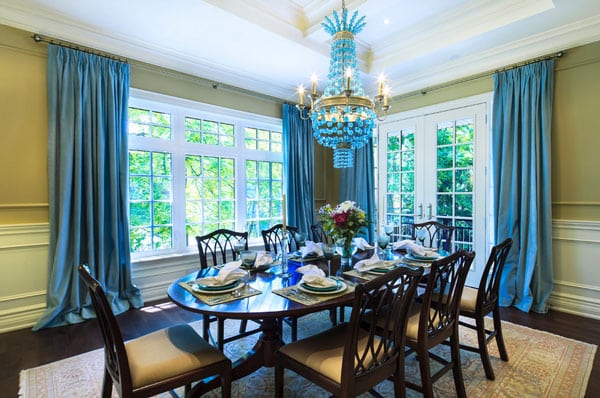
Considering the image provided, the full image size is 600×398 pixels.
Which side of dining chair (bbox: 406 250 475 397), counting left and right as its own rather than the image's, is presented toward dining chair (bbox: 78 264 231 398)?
left

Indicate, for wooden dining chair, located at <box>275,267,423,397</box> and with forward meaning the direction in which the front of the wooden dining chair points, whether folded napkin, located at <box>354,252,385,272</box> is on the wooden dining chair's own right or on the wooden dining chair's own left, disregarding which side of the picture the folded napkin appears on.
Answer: on the wooden dining chair's own right

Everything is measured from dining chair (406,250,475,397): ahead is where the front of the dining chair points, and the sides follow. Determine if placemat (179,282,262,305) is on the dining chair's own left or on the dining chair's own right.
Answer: on the dining chair's own left

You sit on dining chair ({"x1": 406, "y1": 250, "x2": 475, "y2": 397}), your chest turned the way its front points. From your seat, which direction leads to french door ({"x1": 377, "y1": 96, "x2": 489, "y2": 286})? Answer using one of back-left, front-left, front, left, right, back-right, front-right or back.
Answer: front-right

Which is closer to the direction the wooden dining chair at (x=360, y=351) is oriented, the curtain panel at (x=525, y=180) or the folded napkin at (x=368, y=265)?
the folded napkin

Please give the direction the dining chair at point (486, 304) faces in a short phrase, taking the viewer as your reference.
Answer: facing away from the viewer and to the left of the viewer

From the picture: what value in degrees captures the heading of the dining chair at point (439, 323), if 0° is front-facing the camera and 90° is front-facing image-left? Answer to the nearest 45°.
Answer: approximately 135°

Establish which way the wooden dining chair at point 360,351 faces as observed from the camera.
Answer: facing away from the viewer and to the left of the viewer
